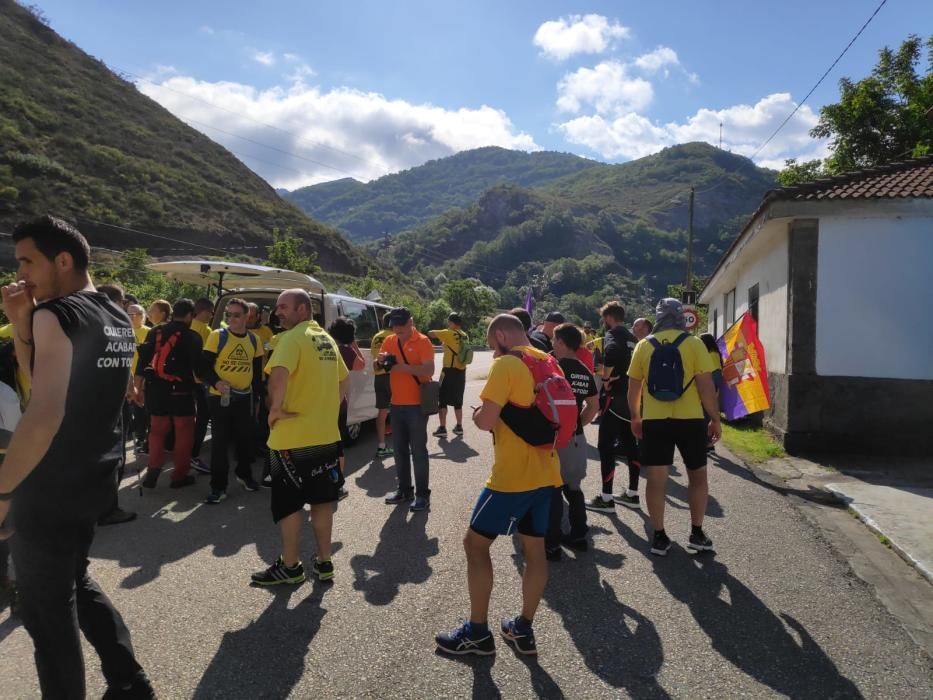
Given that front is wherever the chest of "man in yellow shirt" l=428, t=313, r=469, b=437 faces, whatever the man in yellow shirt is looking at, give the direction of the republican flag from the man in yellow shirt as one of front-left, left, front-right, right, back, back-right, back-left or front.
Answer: back-left

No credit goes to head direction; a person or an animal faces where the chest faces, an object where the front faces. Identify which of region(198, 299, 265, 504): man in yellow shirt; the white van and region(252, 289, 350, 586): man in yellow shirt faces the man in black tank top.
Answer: region(198, 299, 265, 504): man in yellow shirt

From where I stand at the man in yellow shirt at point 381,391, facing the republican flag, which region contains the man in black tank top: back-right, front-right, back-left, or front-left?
back-right

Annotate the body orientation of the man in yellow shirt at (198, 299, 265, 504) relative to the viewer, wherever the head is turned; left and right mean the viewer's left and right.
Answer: facing the viewer

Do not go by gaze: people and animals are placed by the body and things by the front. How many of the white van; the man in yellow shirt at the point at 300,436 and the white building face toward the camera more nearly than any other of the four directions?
0

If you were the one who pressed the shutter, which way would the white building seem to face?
facing to the left of the viewer

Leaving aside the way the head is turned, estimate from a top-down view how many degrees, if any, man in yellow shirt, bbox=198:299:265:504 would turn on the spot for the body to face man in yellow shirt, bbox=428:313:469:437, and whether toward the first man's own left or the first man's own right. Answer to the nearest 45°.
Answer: approximately 135° to the first man's own left

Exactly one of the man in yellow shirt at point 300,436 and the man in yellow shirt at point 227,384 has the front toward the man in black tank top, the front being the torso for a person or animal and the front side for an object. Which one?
the man in yellow shirt at point 227,384

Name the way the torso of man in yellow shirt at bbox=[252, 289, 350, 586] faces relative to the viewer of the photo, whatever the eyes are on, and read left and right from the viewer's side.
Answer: facing away from the viewer and to the left of the viewer

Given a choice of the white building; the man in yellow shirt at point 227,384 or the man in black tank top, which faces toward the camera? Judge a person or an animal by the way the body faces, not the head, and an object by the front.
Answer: the man in yellow shirt

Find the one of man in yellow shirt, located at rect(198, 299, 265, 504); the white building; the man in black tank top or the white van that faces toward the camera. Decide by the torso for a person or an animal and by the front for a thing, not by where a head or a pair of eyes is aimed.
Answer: the man in yellow shirt

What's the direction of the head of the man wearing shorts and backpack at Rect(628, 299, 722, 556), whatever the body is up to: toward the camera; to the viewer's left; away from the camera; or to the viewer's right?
away from the camera

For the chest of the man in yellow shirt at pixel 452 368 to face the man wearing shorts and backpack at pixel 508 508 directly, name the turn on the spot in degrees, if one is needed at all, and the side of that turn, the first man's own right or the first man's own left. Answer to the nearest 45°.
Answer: approximately 135° to the first man's own left
